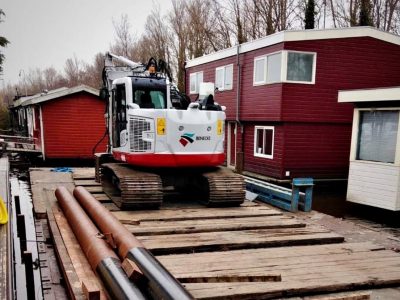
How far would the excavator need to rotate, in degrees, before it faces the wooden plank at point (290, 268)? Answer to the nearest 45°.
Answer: approximately 180°

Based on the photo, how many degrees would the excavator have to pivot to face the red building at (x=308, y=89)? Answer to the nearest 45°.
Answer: approximately 90° to its right

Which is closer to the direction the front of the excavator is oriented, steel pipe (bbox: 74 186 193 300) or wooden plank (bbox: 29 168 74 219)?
the wooden plank

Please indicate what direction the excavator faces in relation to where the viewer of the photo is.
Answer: facing away from the viewer and to the left of the viewer

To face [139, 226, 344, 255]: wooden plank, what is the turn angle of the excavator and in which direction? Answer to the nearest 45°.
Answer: approximately 180°

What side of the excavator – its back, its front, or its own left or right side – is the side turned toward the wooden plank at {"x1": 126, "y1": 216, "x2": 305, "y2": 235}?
back
